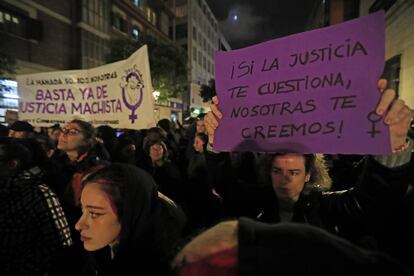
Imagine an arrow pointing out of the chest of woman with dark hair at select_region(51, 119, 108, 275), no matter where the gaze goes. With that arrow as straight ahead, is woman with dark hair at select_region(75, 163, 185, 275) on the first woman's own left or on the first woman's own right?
on the first woman's own left

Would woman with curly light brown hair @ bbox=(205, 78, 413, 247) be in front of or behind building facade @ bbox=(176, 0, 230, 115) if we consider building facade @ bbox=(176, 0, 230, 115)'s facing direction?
in front

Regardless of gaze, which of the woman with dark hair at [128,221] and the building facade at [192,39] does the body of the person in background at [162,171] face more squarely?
the woman with dark hair

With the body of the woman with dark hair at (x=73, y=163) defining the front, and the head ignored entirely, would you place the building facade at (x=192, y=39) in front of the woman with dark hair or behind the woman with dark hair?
behind

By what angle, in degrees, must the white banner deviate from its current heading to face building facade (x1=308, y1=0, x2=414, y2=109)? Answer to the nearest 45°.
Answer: approximately 90° to its left

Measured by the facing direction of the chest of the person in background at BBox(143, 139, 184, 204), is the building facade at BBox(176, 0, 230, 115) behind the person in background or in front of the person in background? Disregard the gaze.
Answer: behind

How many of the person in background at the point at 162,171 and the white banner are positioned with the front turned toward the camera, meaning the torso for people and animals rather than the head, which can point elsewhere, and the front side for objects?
2

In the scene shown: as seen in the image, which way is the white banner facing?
toward the camera

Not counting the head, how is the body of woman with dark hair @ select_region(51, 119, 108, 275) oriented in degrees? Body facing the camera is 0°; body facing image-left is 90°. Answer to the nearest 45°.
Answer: approximately 45°

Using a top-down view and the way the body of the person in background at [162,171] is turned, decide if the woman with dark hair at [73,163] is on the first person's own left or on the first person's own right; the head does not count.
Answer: on the first person's own right

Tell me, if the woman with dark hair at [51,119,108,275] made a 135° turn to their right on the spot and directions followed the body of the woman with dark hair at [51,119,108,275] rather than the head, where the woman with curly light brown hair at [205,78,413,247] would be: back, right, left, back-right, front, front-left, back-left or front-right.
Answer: back-right

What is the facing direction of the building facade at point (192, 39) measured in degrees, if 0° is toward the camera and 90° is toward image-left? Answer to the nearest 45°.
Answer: approximately 315°
